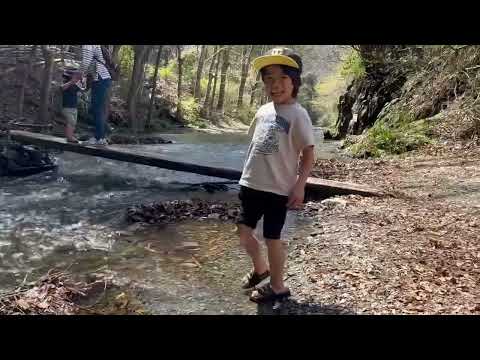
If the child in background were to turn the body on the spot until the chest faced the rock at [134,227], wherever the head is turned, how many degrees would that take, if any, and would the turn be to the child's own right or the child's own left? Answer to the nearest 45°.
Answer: approximately 45° to the child's own right

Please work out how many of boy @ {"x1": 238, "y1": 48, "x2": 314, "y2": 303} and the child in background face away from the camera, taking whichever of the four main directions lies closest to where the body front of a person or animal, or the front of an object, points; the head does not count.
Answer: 0

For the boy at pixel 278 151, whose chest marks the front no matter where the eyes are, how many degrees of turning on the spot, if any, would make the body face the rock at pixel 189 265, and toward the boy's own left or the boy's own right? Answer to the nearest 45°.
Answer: approximately 90° to the boy's own right

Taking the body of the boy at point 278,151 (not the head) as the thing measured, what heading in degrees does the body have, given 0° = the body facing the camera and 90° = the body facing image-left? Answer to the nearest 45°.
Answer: approximately 45°

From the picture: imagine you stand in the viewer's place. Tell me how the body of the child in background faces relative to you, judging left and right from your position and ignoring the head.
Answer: facing the viewer and to the right of the viewer
